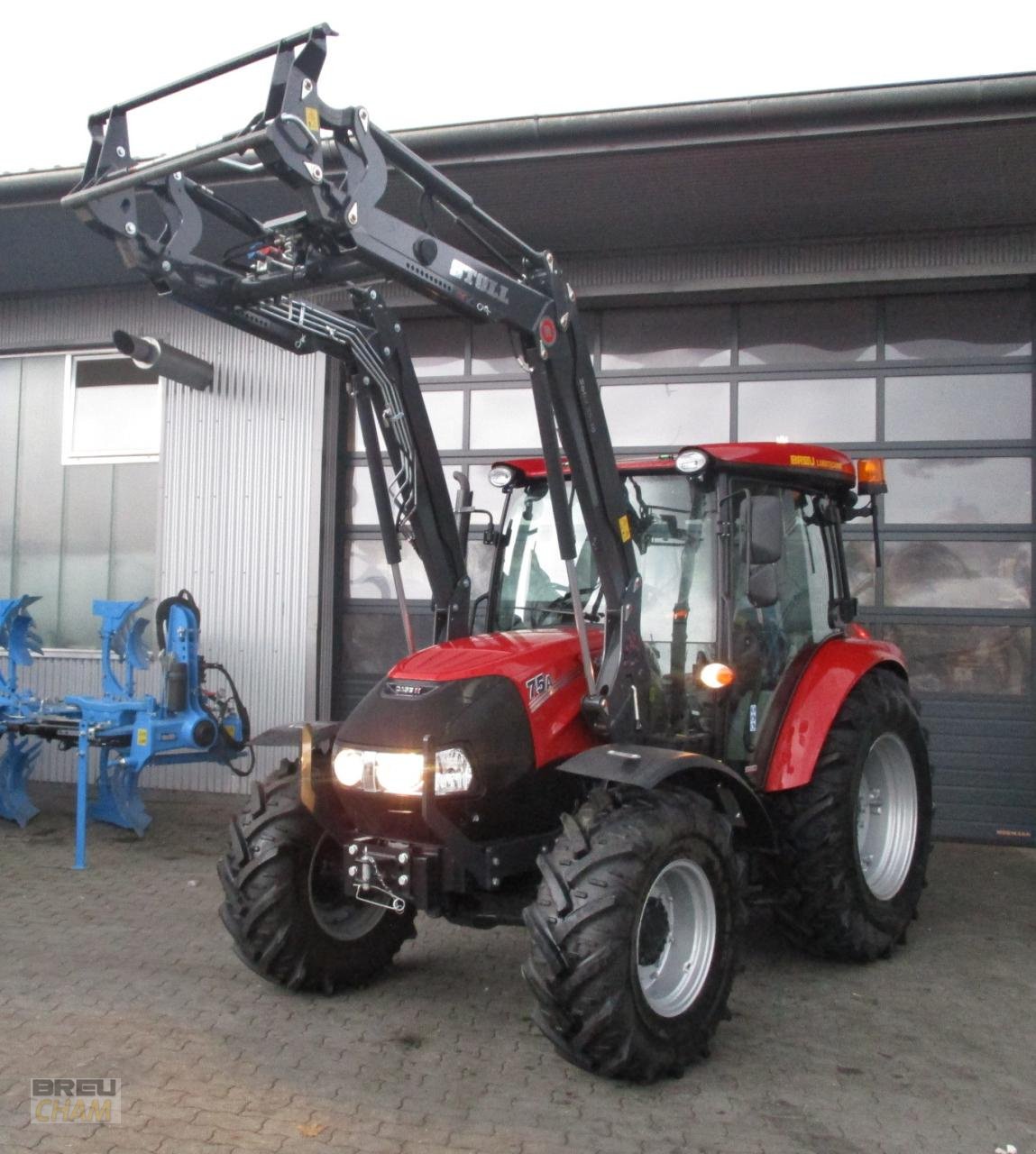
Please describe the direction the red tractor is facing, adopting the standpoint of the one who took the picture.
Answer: facing the viewer and to the left of the viewer

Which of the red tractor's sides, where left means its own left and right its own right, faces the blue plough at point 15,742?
right

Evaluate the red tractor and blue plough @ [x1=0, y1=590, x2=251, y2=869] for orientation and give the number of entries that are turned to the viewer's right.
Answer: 1

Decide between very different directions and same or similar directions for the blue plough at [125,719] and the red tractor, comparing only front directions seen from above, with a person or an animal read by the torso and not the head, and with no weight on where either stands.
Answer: very different directions

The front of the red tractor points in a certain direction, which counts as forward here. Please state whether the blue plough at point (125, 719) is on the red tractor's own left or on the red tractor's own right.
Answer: on the red tractor's own right

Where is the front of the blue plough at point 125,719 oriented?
to the viewer's right
